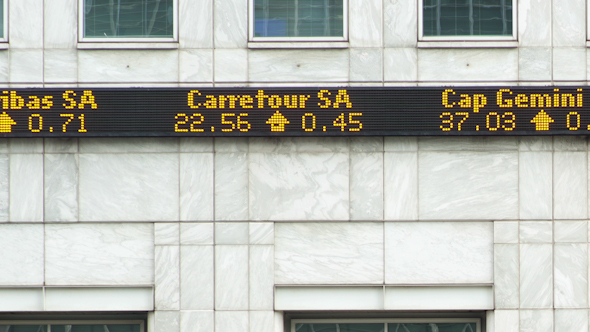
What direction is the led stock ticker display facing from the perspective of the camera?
toward the camera
